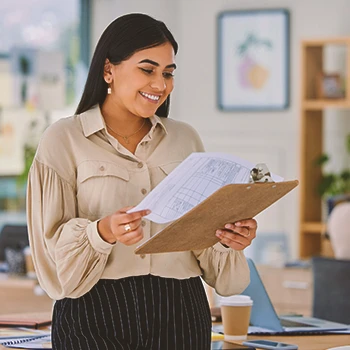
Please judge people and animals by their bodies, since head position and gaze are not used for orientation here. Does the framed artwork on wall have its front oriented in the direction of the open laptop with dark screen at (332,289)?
yes

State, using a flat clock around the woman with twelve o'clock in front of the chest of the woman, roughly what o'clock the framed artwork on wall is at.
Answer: The framed artwork on wall is roughly at 8 o'clock from the woman.

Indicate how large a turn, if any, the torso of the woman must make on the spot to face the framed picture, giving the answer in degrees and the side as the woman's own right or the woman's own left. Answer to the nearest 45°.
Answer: approximately 135° to the woman's own left

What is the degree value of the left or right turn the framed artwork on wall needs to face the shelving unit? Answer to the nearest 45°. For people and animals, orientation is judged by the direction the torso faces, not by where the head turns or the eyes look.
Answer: approximately 45° to its left

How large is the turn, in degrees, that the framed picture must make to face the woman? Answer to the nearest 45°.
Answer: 0° — it already faces them

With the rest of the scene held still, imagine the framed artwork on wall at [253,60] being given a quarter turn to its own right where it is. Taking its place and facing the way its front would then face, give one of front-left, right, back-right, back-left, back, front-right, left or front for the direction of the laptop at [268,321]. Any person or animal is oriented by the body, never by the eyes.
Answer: left

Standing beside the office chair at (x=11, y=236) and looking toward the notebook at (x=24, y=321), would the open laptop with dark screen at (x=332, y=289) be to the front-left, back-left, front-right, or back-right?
front-left

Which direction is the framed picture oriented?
toward the camera

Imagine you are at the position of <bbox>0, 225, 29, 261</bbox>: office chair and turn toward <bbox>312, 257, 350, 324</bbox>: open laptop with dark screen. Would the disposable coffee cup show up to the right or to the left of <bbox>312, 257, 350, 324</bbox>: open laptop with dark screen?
right

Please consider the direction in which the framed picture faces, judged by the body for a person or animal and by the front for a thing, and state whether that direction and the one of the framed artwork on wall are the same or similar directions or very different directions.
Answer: same or similar directions

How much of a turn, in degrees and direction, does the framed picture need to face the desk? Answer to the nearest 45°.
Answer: approximately 45° to its right

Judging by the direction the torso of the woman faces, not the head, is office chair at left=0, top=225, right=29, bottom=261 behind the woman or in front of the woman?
behind

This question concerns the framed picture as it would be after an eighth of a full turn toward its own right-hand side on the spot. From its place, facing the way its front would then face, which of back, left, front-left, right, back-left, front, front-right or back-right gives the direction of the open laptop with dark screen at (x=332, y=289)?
front-left

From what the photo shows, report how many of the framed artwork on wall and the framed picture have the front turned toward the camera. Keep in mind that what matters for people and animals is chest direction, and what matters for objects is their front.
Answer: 2

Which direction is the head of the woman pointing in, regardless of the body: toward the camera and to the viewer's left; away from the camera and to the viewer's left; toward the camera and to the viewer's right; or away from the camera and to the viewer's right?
toward the camera and to the viewer's right

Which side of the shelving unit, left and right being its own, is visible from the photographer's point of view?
front

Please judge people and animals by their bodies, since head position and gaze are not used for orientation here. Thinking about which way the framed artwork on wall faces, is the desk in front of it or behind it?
in front
